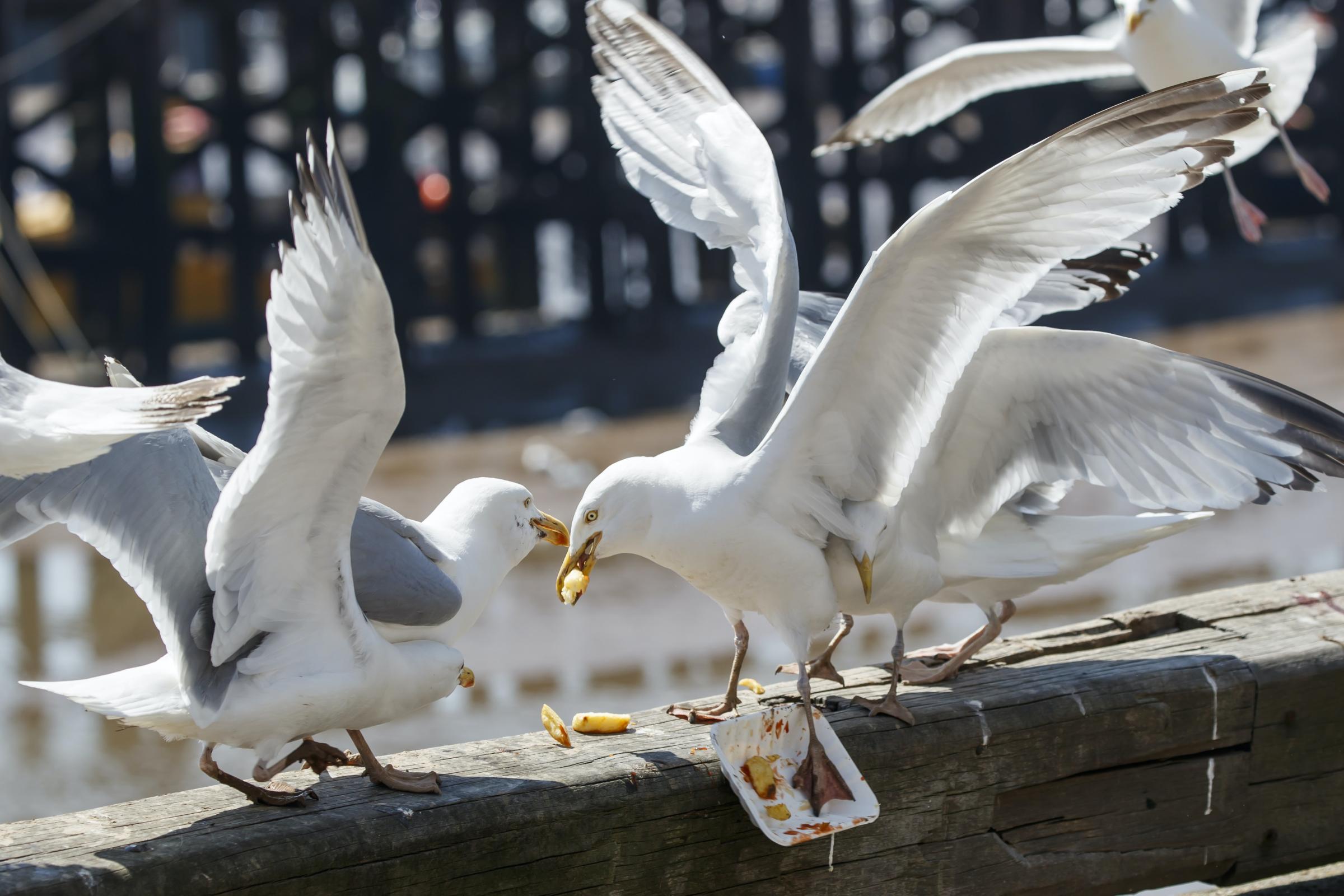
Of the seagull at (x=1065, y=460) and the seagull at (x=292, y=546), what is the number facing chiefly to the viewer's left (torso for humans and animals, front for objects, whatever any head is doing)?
1

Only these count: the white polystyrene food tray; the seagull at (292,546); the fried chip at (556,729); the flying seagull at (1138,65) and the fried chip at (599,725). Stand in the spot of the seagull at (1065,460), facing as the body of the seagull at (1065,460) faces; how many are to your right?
1

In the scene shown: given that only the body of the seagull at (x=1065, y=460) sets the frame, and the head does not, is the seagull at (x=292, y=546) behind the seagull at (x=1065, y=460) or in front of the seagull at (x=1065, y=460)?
in front

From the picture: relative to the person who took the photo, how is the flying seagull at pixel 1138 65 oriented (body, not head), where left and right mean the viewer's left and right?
facing the viewer and to the left of the viewer

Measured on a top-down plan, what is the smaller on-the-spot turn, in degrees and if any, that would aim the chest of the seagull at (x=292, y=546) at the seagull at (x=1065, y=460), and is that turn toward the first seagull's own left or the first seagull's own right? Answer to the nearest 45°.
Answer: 0° — it already faces it

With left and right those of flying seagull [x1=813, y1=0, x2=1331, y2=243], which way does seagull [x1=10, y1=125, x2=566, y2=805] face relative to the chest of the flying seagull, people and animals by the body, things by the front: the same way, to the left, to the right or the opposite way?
the opposite way

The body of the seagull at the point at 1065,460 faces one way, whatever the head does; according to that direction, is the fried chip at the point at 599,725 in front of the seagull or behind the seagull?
in front

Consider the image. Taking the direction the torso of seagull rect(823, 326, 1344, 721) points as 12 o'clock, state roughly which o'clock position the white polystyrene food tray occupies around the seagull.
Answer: The white polystyrene food tray is roughly at 10 o'clock from the seagull.

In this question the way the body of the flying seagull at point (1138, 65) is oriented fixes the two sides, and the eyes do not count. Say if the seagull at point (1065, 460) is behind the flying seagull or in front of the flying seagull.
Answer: in front

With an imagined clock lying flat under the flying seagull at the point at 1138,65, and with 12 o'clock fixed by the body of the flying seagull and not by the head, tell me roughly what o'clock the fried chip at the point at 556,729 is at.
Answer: The fried chip is roughly at 11 o'clock from the flying seagull.

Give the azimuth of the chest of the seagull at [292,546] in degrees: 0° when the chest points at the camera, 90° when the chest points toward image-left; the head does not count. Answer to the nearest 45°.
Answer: approximately 270°

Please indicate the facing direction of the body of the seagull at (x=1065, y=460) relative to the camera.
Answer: to the viewer's left
